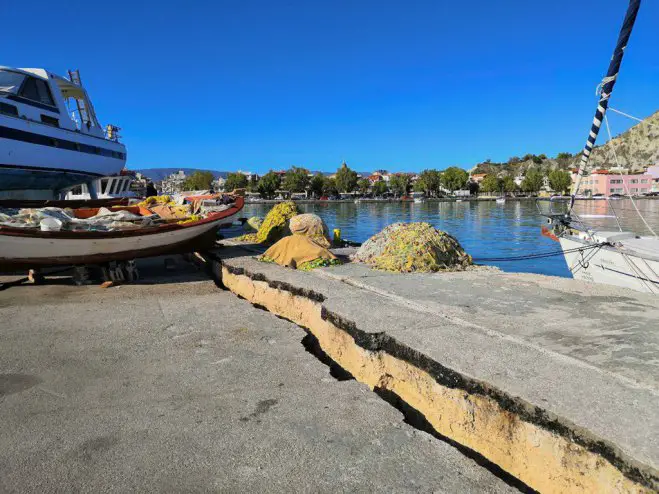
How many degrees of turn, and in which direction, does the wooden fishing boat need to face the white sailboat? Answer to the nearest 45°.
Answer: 0° — it already faces it

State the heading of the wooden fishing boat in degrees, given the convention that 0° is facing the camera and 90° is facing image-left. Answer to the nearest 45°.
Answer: approximately 270°

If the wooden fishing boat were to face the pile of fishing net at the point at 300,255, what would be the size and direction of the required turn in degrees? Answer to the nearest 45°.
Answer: approximately 45° to its right

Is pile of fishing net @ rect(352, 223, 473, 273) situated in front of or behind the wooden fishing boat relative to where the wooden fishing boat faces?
in front

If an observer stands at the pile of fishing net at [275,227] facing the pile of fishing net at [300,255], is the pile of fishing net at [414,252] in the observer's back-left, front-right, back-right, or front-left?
front-left

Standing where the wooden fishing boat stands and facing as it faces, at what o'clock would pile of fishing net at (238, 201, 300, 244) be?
The pile of fishing net is roughly at 11 o'clock from the wooden fishing boat.

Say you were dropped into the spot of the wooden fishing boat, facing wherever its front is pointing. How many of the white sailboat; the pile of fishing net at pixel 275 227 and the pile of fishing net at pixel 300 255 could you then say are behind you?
0

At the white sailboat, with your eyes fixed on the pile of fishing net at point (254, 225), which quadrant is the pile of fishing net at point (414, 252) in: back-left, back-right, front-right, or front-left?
front-left

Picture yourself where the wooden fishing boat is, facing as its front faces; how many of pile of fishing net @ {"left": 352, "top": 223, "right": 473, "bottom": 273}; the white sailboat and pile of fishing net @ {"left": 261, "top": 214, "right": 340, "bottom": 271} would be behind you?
0

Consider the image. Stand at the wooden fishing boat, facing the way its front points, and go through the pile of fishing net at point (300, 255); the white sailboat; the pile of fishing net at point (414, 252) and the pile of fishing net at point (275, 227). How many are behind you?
0
